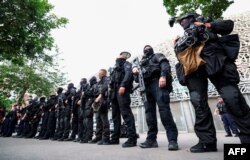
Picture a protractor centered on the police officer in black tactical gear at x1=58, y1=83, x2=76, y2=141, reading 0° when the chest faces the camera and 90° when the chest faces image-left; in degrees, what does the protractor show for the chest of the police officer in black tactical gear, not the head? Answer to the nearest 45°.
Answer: approximately 45°

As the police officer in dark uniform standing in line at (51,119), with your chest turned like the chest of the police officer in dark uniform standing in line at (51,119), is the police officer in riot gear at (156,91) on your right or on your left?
on your left

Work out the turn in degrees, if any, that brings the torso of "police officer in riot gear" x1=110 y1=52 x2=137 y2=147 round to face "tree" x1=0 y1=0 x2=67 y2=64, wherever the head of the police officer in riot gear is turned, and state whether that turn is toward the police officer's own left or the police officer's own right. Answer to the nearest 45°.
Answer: approximately 90° to the police officer's own right

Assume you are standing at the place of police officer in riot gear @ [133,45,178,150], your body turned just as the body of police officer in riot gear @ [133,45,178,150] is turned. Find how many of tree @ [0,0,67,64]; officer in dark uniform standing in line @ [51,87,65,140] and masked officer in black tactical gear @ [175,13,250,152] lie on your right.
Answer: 2
